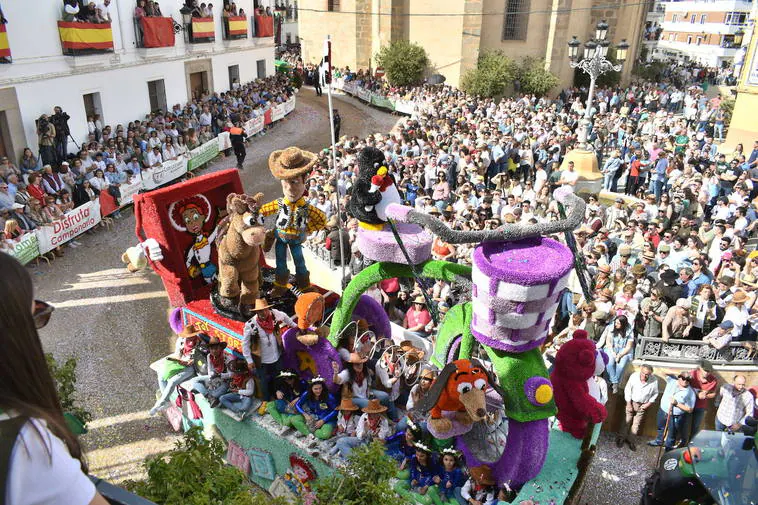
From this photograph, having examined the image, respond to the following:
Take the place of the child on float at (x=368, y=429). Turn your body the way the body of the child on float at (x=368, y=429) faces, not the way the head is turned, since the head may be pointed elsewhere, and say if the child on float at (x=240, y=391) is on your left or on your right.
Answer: on your right

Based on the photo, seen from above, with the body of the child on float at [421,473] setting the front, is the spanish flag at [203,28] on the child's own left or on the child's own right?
on the child's own right

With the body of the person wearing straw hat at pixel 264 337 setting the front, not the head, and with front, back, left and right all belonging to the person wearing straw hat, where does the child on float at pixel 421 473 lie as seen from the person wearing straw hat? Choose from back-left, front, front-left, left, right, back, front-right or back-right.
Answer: front-left

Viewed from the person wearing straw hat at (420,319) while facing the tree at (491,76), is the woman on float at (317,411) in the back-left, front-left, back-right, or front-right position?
back-left

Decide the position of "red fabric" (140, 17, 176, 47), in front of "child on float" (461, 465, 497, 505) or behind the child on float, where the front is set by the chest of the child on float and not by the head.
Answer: behind

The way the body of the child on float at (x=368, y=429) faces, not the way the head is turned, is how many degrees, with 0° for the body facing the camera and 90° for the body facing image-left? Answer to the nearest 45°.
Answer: approximately 45°

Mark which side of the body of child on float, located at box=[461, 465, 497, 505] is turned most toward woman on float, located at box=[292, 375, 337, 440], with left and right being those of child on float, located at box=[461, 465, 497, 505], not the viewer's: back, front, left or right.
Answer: right

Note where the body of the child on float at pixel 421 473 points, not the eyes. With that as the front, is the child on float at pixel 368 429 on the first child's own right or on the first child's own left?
on the first child's own right

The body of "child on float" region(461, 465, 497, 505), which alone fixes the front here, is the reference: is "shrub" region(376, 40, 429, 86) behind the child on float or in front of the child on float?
behind

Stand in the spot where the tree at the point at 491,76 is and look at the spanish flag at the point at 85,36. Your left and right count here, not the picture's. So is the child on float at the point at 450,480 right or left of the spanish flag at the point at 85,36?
left

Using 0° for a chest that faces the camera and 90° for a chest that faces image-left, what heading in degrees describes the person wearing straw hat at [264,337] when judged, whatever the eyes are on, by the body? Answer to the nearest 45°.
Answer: approximately 0°

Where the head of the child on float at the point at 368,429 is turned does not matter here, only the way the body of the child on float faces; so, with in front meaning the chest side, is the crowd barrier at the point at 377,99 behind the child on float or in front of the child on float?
behind
